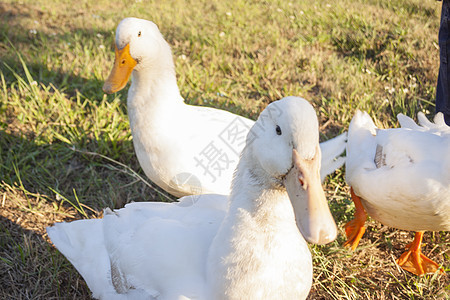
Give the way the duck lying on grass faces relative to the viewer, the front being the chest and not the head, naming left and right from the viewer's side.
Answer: facing the viewer and to the right of the viewer

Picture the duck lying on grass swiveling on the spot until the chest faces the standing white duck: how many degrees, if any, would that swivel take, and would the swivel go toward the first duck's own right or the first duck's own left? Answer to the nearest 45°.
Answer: approximately 90° to the first duck's own left
